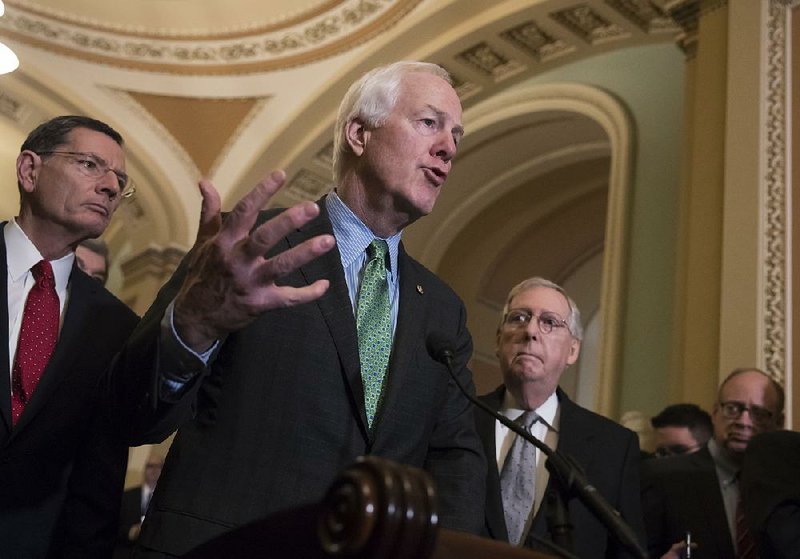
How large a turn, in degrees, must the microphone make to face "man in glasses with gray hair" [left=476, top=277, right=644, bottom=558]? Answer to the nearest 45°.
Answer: approximately 90° to its right

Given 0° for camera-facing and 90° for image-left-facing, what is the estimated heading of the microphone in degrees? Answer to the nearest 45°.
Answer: approximately 90°

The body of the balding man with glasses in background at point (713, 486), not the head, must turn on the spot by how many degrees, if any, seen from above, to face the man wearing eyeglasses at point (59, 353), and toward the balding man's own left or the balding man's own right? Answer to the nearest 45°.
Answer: approximately 45° to the balding man's own right

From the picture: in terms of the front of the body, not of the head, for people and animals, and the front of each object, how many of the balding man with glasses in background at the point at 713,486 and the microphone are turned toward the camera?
1

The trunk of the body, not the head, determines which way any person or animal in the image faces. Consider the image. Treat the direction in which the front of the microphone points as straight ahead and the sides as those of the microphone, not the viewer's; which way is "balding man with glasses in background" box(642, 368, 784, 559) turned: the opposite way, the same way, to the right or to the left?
to the left

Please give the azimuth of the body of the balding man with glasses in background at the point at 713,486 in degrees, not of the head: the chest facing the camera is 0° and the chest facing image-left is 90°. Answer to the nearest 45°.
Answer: approximately 0°

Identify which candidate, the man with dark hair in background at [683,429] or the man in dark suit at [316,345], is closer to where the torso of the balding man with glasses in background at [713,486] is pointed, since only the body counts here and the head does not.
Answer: the man in dark suit
